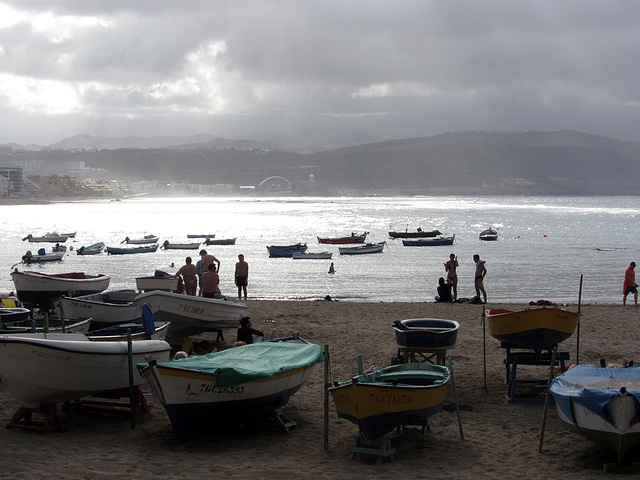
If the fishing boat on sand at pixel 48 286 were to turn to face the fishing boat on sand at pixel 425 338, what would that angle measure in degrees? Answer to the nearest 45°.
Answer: approximately 135° to its left

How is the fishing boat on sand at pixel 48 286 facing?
to the viewer's left

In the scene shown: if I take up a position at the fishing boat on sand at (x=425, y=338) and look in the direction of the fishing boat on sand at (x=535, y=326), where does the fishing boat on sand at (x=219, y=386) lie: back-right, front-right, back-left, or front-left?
back-right

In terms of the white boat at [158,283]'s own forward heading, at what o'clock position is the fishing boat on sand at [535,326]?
The fishing boat on sand is roughly at 8 o'clock from the white boat.

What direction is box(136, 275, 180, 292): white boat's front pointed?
to the viewer's left

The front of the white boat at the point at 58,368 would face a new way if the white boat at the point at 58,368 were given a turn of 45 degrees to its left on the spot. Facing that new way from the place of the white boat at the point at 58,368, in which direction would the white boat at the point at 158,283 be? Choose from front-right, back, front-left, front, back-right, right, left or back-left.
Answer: back

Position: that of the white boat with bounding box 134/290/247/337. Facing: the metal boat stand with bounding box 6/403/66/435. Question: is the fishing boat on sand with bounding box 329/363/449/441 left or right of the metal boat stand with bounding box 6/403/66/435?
left
